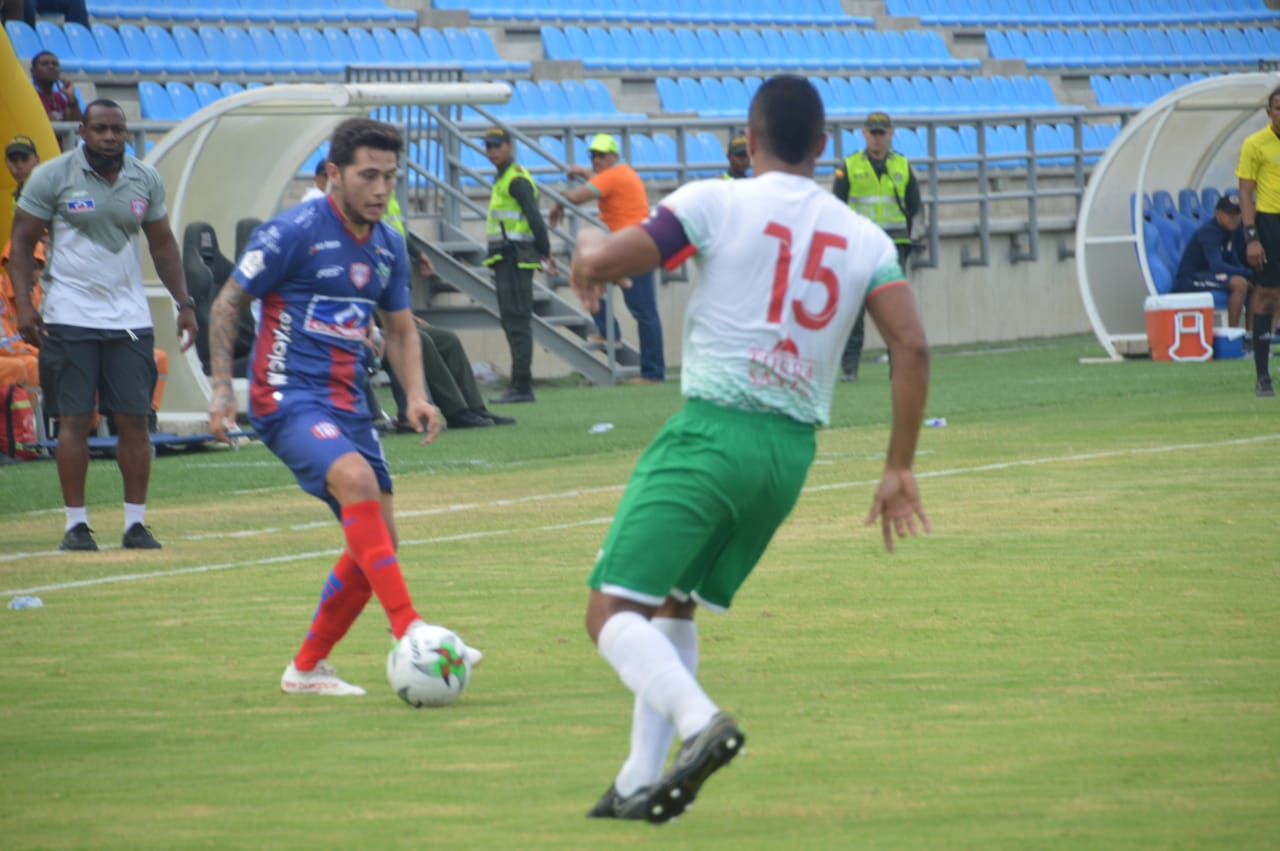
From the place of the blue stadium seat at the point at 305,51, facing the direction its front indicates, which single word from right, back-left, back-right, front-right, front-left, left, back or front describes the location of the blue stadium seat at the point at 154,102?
right

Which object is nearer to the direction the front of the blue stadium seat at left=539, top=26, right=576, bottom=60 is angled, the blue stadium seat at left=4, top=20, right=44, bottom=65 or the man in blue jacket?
the man in blue jacket

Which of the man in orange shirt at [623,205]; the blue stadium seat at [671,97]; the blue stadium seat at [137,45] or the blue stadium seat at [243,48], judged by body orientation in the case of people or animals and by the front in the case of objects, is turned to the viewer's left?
the man in orange shirt

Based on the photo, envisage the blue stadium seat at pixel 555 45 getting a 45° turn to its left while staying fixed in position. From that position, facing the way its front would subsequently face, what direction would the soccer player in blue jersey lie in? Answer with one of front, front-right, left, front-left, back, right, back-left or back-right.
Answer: right

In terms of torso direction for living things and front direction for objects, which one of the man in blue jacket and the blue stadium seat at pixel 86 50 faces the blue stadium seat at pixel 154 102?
the blue stadium seat at pixel 86 50

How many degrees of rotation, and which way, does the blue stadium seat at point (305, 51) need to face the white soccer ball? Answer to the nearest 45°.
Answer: approximately 45° to its right

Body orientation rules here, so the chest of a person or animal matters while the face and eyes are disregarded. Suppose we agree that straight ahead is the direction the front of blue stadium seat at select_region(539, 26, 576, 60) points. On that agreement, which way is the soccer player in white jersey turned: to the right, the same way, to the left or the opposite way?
the opposite way

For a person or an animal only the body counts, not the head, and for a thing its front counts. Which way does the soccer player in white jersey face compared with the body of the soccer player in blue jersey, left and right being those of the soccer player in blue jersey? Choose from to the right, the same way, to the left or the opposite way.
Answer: the opposite way

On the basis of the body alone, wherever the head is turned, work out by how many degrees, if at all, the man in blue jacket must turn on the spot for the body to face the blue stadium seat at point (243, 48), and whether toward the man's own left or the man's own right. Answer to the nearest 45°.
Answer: approximately 135° to the man's own right

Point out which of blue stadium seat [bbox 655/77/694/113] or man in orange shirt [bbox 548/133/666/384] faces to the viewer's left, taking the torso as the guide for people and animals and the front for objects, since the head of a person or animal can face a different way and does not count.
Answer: the man in orange shirt

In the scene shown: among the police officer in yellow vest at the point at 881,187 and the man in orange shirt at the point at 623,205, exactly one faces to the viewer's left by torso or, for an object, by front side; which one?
the man in orange shirt

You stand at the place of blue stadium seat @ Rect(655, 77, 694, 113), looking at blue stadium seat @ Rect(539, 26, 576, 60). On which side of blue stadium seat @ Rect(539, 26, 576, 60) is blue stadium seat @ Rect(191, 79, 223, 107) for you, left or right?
left

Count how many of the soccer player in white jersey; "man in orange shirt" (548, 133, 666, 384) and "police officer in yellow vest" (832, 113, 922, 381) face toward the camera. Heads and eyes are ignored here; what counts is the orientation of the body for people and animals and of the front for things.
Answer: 1

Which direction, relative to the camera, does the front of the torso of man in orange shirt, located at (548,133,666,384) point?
to the viewer's left

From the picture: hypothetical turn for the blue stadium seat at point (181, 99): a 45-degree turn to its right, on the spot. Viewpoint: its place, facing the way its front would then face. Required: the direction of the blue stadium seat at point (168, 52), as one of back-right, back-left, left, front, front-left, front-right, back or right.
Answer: back

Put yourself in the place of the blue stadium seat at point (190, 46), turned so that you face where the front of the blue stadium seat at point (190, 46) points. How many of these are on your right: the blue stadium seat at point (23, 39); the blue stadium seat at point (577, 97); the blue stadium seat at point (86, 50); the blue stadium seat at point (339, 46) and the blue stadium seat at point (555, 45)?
2
